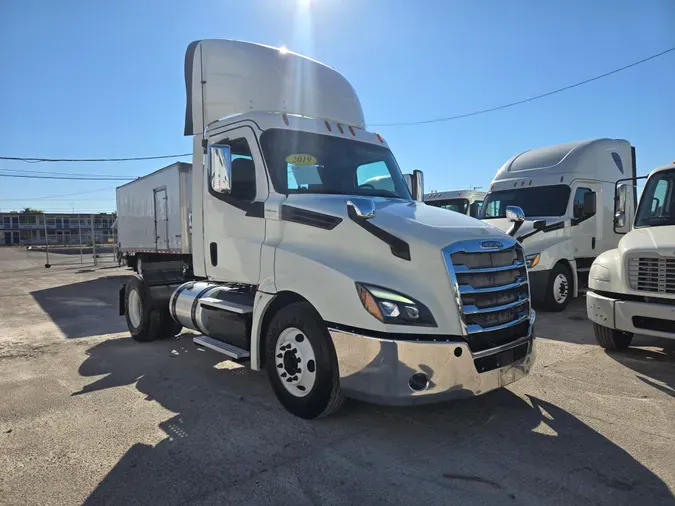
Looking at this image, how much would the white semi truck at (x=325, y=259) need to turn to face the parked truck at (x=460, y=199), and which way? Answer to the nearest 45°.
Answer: approximately 135° to its left

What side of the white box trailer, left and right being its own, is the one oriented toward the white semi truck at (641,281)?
front

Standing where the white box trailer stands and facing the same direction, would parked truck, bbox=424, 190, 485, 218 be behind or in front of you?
in front

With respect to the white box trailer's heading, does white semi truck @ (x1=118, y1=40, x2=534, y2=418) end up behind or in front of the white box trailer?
in front

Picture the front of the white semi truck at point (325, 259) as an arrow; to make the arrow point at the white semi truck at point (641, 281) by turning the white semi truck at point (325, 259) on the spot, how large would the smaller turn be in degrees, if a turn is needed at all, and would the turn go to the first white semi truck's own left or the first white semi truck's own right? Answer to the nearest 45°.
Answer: approximately 45° to the first white semi truck's own left

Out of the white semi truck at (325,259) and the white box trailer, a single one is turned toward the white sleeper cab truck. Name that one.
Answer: the white box trailer

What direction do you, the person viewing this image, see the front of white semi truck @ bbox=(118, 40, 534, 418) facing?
facing the viewer and to the right of the viewer

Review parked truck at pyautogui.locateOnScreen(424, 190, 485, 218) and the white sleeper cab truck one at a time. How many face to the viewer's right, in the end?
0

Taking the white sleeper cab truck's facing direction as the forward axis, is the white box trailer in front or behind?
in front

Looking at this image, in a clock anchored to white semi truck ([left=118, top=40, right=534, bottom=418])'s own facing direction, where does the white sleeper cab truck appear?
The white sleeper cab truck is roughly at 9 o'clock from the white semi truck.

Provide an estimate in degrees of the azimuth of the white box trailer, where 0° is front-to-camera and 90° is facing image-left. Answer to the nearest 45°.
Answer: approximately 315°

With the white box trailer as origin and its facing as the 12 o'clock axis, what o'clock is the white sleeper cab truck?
The white sleeper cab truck is roughly at 12 o'clock from the white box trailer.

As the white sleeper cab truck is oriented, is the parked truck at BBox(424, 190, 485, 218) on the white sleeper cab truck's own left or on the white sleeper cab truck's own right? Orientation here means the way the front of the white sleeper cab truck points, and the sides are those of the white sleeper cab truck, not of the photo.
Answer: on the white sleeper cab truck's own right
